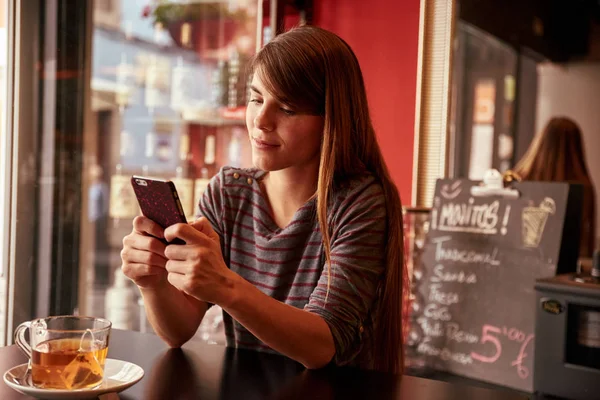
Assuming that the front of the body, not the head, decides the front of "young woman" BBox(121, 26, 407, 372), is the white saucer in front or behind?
in front

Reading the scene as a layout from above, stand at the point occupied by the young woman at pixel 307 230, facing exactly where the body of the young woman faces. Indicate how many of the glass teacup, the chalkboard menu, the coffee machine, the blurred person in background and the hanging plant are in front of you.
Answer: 1

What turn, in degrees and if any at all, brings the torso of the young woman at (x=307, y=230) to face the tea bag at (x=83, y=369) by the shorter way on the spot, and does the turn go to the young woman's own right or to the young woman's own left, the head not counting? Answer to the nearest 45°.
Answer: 0° — they already face it

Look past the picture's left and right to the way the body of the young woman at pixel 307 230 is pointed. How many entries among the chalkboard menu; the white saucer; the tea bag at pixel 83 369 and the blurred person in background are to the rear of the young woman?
2

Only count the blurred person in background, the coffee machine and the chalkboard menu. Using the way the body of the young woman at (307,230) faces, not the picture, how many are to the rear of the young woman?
3

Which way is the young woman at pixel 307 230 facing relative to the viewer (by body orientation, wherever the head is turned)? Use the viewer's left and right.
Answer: facing the viewer and to the left of the viewer

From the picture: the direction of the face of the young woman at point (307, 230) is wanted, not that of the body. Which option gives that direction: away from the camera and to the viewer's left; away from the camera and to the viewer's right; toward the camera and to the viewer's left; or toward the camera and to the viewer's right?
toward the camera and to the viewer's left

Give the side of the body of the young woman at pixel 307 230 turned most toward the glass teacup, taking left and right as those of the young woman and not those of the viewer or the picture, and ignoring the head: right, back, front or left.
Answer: front

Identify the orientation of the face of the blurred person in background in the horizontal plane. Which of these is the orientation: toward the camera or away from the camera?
away from the camera

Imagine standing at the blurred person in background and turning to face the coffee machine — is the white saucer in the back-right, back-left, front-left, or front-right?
front-right
